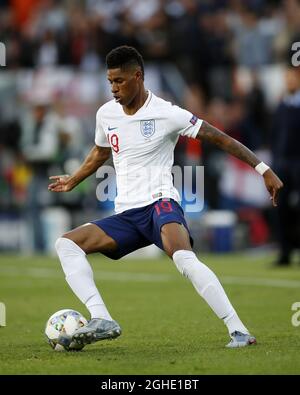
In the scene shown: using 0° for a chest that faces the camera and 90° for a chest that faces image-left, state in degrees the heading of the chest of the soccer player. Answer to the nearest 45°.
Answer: approximately 45°
